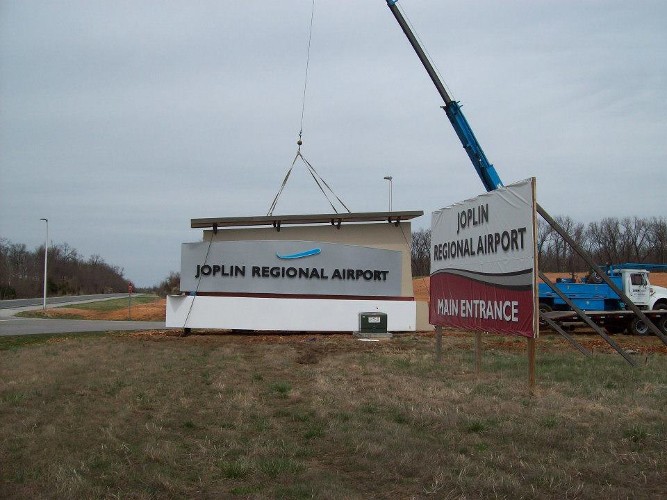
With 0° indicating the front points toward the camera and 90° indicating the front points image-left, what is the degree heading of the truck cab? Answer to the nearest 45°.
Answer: approximately 270°

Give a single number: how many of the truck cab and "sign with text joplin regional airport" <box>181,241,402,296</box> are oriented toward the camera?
1

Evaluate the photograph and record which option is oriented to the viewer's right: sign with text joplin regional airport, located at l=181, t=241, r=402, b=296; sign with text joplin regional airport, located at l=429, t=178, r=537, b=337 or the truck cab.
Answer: the truck cab

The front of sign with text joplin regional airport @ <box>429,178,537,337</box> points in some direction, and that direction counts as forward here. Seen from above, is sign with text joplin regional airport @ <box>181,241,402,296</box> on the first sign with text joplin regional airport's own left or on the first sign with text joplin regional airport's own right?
on the first sign with text joplin regional airport's own right

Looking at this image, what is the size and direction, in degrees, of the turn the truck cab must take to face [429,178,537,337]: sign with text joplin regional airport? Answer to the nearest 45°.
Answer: approximately 90° to its right

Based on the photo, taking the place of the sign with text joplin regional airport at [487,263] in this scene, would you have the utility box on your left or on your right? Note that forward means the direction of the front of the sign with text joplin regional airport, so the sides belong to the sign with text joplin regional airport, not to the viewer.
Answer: on your right

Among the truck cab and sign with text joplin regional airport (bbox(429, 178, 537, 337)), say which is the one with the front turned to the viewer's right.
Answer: the truck cab

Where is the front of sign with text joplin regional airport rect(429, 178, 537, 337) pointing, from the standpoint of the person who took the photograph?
facing the viewer and to the left of the viewer

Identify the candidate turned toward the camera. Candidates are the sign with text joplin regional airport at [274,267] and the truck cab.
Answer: the sign with text joplin regional airport

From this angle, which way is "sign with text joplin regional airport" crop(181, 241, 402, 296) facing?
toward the camera

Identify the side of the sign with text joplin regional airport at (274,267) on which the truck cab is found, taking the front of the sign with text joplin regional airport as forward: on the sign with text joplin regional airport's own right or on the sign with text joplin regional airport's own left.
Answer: on the sign with text joplin regional airport's own left
